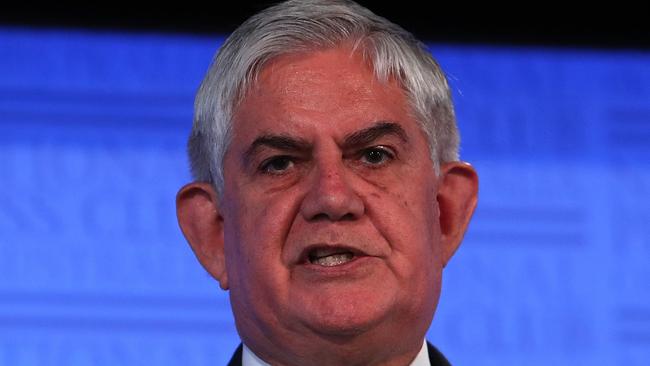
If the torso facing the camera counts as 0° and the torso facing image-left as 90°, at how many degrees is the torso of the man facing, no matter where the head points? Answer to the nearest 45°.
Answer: approximately 0°
